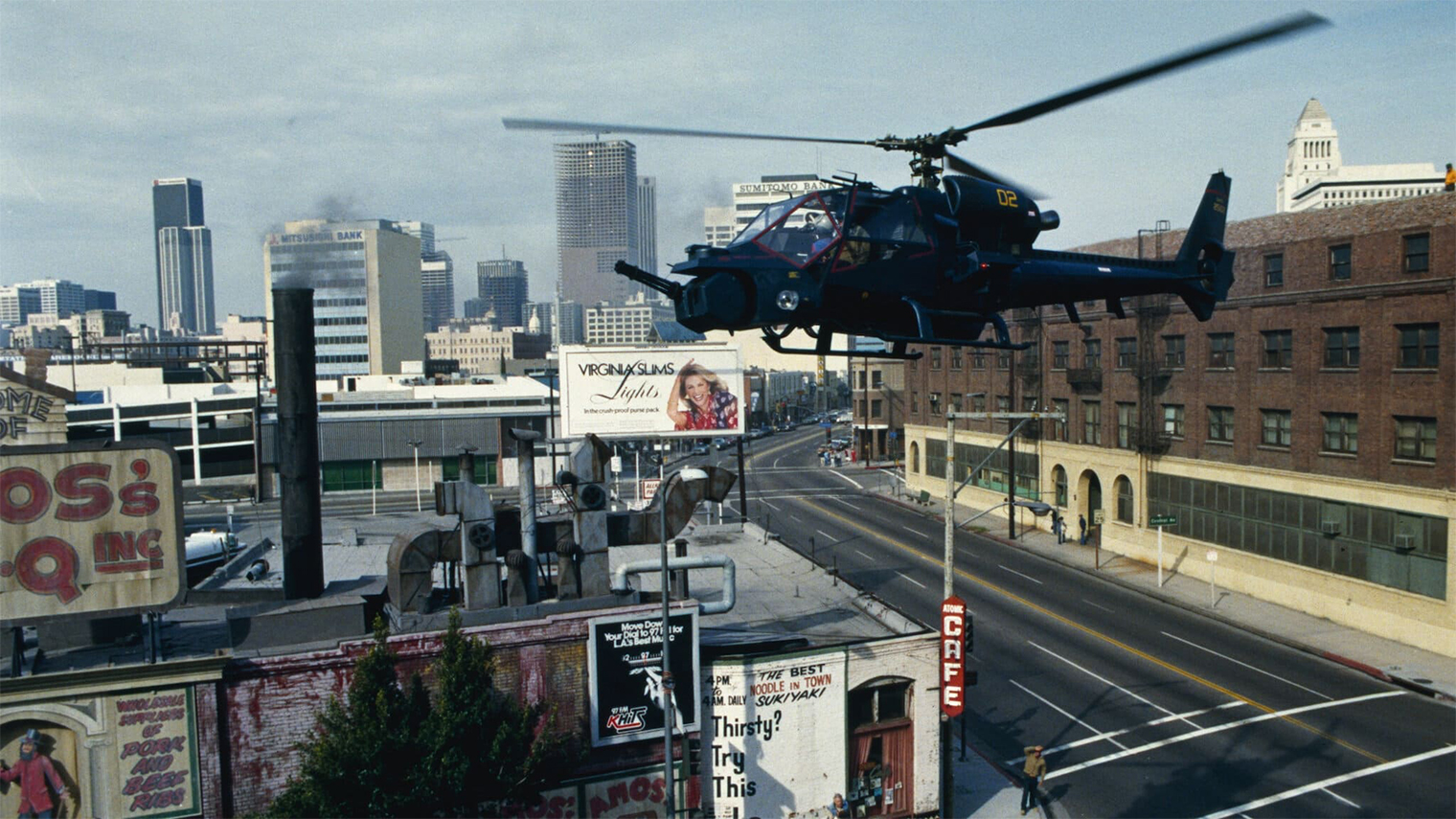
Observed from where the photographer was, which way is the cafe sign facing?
facing the viewer

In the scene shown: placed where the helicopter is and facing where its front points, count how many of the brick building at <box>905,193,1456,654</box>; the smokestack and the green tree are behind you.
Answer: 1

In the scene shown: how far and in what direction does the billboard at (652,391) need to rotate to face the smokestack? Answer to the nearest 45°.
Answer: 0° — it already faces it

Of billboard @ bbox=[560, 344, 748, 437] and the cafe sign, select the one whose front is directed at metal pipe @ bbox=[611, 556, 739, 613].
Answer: the billboard

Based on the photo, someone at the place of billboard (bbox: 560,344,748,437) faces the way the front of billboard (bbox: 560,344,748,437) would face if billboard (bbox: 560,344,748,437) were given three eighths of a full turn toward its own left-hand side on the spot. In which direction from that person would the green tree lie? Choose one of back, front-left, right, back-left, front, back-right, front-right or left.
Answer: back-right

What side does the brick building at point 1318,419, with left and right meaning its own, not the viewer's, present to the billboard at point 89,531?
front

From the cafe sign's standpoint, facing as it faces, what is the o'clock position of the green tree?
The green tree is roughly at 2 o'clock from the cafe sign.

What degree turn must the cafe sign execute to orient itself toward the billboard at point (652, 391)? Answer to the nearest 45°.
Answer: approximately 135° to its right

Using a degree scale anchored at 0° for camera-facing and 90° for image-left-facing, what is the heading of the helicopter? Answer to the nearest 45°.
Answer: approximately 45°

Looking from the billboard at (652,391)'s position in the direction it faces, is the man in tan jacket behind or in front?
in front
